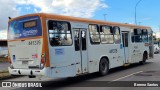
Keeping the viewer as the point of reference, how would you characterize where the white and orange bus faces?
facing away from the viewer and to the right of the viewer
